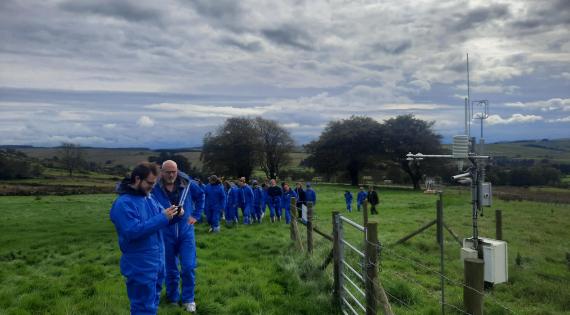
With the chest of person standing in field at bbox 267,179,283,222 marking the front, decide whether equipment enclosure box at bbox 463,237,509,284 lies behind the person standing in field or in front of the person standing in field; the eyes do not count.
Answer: in front

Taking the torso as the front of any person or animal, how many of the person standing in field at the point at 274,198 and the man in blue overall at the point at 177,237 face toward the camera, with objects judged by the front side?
2

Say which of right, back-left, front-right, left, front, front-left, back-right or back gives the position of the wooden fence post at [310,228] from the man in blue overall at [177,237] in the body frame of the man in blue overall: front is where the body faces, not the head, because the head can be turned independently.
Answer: back-left

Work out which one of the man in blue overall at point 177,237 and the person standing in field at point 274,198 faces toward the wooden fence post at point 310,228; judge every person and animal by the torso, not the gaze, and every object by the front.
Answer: the person standing in field

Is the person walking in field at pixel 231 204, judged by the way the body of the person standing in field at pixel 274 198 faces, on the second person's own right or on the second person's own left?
on the second person's own right

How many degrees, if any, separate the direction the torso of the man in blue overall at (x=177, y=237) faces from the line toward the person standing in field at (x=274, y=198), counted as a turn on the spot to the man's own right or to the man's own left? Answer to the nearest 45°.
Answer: approximately 180°

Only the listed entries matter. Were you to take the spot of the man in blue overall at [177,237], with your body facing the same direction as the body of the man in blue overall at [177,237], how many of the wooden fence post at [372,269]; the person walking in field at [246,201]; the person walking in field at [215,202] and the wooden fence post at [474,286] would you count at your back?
2

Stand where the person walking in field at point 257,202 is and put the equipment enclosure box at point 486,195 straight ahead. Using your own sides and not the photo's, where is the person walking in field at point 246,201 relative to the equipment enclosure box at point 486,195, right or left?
right

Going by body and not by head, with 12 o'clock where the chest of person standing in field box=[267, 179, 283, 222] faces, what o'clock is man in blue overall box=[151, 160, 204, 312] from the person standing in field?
The man in blue overall is roughly at 12 o'clock from the person standing in field.

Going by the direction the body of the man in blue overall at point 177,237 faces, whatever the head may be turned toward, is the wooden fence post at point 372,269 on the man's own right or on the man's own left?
on the man's own left

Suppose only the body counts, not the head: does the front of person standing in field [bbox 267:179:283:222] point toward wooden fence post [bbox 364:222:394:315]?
yes

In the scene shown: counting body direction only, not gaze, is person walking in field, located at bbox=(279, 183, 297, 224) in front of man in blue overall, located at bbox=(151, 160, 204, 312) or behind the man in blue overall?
behind

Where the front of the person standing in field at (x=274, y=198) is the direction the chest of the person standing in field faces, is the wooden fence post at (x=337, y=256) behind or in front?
in front

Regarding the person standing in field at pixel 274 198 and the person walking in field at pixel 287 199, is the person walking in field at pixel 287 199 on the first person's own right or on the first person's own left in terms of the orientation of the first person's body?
on the first person's own left
